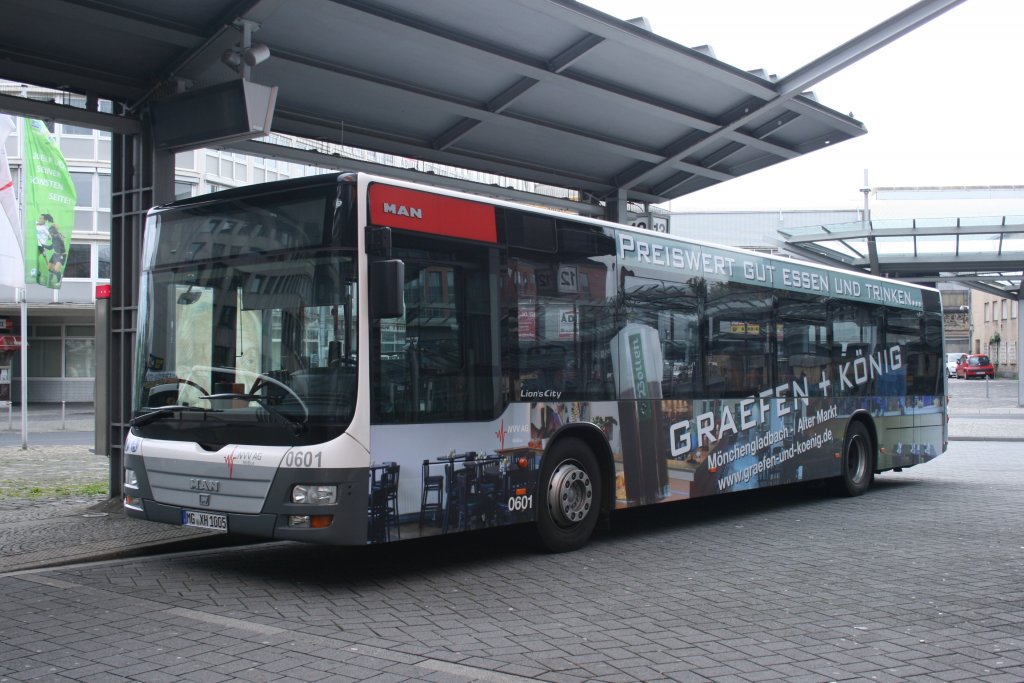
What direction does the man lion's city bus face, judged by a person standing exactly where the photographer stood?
facing the viewer and to the left of the viewer

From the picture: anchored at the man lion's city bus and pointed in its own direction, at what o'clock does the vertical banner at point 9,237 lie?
The vertical banner is roughly at 3 o'clock from the man lion's city bus.

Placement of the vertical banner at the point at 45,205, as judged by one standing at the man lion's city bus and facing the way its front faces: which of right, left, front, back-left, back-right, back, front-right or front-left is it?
right

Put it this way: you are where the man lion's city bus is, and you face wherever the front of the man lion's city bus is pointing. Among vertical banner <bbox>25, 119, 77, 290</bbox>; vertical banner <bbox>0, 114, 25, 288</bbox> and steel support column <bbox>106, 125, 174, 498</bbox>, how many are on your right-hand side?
3

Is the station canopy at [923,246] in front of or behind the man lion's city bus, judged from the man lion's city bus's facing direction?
behind
